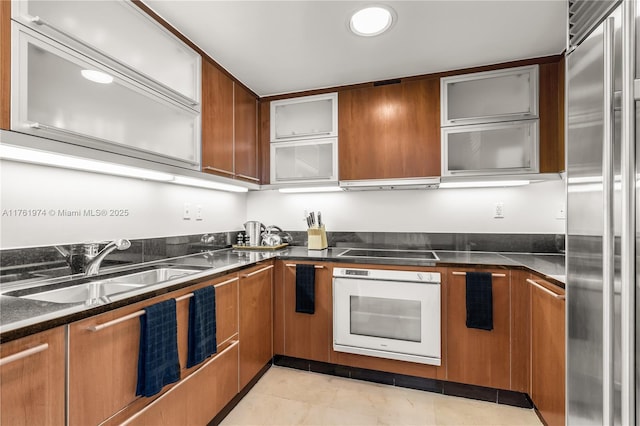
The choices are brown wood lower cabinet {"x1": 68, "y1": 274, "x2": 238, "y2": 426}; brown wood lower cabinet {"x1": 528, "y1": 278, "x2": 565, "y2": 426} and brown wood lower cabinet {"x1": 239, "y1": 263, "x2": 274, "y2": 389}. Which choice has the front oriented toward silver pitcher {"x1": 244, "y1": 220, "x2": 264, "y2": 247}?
brown wood lower cabinet {"x1": 528, "y1": 278, "x2": 565, "y2": 426}

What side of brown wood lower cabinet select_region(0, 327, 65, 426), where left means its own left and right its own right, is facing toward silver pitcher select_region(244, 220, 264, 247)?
left

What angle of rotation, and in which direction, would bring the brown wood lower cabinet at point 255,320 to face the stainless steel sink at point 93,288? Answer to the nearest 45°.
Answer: approximately 90° to its right

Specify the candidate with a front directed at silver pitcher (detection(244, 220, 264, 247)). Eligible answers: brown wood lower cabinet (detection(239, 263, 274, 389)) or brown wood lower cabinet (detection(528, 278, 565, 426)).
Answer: brown wood lower cabinet (detection(528, 278, 565, 426))

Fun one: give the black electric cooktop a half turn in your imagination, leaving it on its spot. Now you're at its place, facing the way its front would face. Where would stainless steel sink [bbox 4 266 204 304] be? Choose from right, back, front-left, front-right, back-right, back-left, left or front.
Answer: back-left

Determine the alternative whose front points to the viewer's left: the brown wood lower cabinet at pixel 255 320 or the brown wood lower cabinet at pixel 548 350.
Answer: the brown wood lower cabinet at pixel 548 350

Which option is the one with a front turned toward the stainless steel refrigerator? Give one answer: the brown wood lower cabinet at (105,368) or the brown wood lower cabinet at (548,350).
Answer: the brown wood lower cabinet at (105,368)

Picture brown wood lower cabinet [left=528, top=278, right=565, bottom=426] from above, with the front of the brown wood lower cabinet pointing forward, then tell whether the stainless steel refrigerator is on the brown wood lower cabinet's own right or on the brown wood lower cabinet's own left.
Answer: on the brown wood lower cabinet's own left

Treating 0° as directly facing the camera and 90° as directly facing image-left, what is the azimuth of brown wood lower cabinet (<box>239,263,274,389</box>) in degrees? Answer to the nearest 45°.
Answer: approximately 315°

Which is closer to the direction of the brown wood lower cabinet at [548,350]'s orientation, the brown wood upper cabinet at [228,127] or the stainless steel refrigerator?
the brown wood upper cabinet

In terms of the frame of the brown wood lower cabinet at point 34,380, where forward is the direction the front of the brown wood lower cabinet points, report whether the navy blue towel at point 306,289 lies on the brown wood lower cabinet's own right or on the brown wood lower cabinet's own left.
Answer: on the brown wood lower cabinet's own left
